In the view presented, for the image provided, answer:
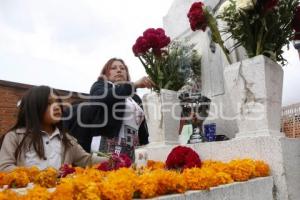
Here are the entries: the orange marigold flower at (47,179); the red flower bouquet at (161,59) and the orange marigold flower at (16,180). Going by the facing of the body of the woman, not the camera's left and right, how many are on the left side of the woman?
1

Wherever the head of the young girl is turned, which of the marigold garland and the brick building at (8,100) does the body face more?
the marigold garland

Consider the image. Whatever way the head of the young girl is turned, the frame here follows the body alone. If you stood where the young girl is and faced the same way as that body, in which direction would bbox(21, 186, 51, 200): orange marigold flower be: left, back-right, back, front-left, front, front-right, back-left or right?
front-right

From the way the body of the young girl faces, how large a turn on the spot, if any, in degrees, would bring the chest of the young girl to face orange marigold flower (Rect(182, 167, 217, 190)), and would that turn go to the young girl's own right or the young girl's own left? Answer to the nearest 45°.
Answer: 0° — they already face it

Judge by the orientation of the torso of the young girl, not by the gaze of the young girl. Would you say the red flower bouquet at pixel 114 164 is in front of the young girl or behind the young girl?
in front

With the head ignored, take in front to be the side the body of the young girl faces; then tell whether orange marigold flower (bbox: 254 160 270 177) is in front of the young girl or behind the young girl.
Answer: in front

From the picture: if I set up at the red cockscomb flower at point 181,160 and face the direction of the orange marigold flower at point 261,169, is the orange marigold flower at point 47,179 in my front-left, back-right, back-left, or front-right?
back-right

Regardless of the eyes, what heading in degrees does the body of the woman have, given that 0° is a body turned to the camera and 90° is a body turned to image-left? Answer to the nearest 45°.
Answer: approximately 315°

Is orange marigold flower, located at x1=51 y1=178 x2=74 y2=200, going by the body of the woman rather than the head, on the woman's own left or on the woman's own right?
on the woman's own right

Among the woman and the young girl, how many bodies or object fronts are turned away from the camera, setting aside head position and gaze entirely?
0

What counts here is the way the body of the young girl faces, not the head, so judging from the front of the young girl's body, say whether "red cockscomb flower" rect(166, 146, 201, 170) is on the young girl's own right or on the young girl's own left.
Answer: on the young girl's own left

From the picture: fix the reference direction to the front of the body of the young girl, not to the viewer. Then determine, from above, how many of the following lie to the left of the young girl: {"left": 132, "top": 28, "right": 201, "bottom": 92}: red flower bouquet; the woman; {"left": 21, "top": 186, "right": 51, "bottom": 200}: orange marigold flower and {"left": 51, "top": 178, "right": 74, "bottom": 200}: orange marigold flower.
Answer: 2
